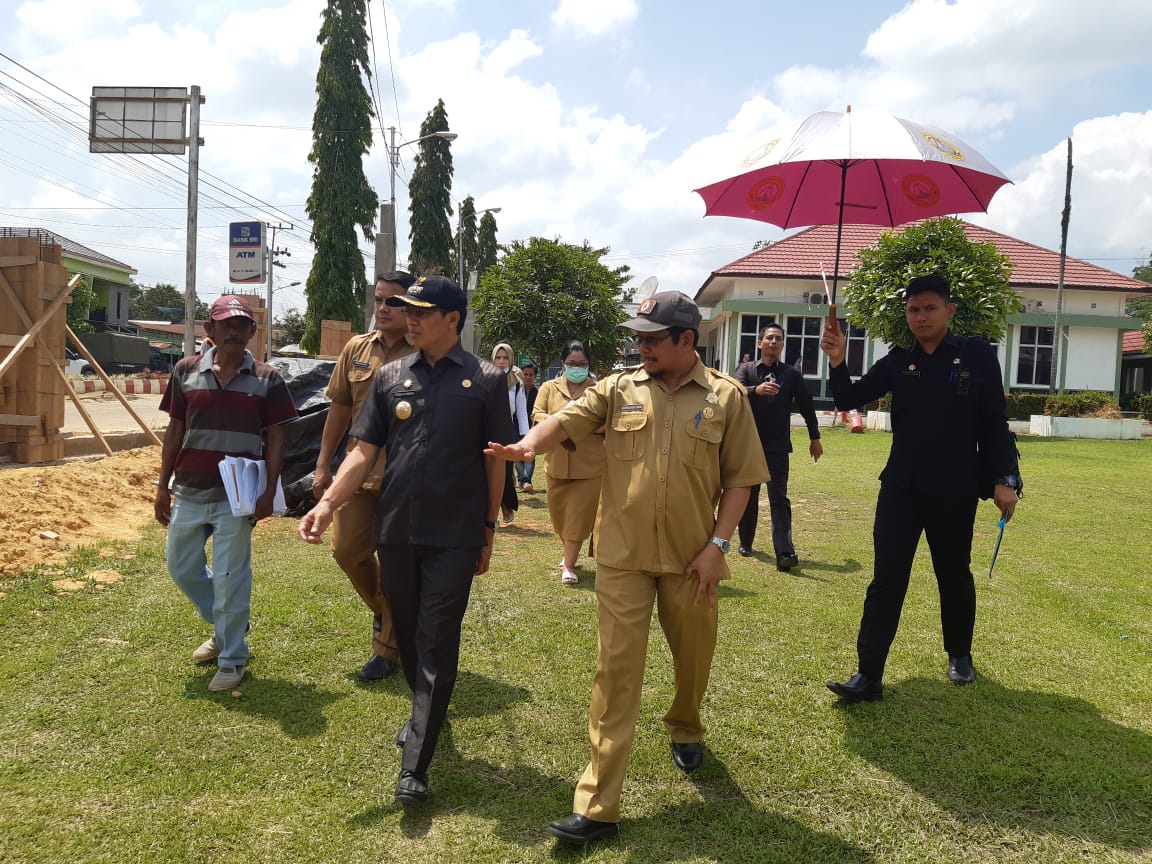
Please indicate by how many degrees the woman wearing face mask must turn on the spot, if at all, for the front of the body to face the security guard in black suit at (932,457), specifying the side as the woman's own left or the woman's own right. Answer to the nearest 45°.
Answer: approximately 45° to the woman's own left

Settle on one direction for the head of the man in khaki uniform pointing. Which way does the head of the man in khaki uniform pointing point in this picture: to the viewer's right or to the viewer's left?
to the viewer's left

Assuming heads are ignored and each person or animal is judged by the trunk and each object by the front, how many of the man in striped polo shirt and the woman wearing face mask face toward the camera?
2

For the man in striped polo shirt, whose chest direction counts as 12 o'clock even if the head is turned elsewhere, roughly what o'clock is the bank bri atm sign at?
The bank bri atm sign is roughly at 6 o'clock from the man in striped polo shirt.

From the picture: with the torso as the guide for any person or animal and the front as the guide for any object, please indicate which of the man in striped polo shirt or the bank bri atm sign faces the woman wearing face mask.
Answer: the bank bri atm sign

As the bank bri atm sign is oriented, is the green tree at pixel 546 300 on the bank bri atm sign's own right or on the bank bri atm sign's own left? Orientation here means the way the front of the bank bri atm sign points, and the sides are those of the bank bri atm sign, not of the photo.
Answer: on the bank bri atm sign's own left

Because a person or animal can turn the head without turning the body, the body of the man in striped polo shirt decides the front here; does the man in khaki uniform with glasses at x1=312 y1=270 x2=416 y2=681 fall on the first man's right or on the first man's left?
on the first man's left

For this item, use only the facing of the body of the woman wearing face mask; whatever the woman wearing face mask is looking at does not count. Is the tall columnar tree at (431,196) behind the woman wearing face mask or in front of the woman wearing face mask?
behind

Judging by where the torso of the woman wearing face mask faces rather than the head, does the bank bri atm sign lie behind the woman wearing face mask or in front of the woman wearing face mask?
behind
